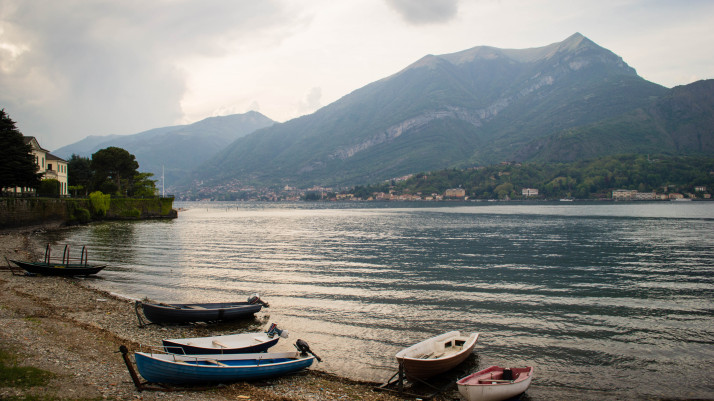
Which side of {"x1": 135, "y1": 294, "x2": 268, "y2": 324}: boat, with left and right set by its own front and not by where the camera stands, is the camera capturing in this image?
left

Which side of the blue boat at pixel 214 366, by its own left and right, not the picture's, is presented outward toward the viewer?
left

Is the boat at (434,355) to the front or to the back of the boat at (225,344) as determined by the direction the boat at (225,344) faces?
to the back

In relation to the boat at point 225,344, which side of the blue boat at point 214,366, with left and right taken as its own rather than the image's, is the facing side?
right
